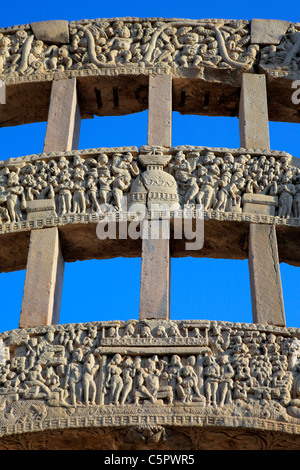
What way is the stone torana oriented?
toward the camera
